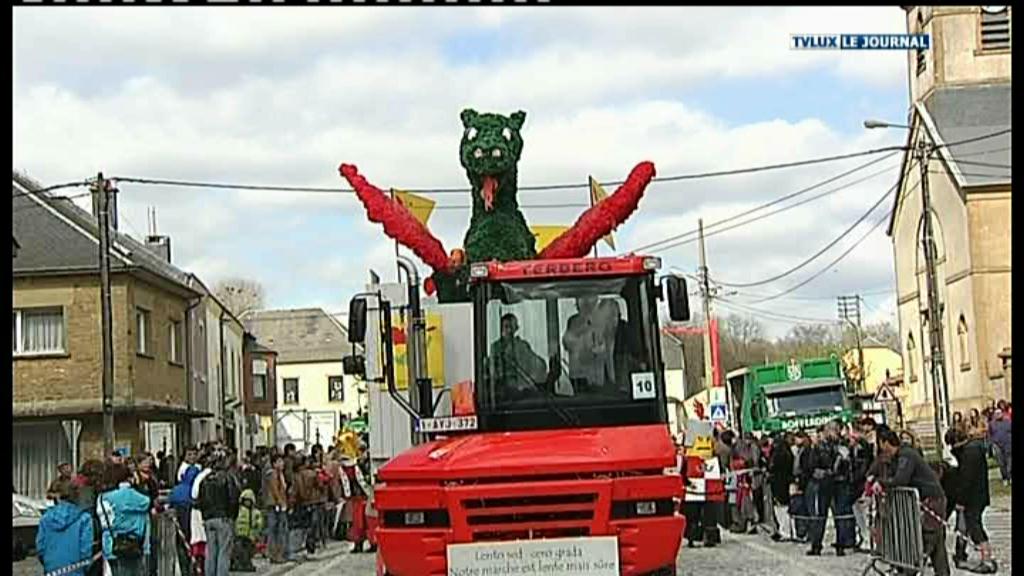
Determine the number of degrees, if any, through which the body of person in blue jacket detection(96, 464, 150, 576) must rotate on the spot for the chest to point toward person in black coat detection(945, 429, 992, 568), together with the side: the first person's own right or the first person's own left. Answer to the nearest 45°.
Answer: approximately 90° to the first person's own right

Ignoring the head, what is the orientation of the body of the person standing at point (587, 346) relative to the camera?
toward the camera

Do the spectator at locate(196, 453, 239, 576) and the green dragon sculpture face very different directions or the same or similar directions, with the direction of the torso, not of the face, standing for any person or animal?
very different directions

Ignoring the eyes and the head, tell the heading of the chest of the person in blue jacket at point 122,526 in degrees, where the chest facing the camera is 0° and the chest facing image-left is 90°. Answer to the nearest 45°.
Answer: approximately 180°

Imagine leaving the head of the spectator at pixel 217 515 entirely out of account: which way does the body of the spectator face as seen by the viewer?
away from the camera

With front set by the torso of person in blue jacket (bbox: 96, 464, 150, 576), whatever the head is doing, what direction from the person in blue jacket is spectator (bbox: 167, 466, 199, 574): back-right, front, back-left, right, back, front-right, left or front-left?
front

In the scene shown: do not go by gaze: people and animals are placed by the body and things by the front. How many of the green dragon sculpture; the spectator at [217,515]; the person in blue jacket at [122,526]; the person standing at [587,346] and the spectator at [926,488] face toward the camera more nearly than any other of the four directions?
2

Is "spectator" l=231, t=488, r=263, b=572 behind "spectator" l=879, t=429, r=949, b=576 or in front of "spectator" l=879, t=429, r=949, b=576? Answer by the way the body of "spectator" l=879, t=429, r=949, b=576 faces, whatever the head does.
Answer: in front

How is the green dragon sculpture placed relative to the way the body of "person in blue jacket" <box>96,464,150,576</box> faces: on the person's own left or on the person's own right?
on the person's own right

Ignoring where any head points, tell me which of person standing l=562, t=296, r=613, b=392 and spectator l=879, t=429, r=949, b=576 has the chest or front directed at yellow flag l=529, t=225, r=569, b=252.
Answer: the spectator

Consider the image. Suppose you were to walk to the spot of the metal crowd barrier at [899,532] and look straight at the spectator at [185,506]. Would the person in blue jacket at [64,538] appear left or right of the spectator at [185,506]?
left

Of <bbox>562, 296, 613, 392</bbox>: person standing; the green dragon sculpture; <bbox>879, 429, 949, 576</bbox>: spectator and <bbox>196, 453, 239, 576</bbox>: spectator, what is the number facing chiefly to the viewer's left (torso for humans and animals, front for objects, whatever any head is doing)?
1

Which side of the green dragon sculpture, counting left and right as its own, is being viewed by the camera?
front

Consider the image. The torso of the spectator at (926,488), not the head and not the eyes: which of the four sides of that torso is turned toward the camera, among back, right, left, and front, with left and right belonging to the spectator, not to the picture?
left

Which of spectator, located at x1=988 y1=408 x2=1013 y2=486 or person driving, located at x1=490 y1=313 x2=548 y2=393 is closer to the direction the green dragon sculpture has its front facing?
the person driving
